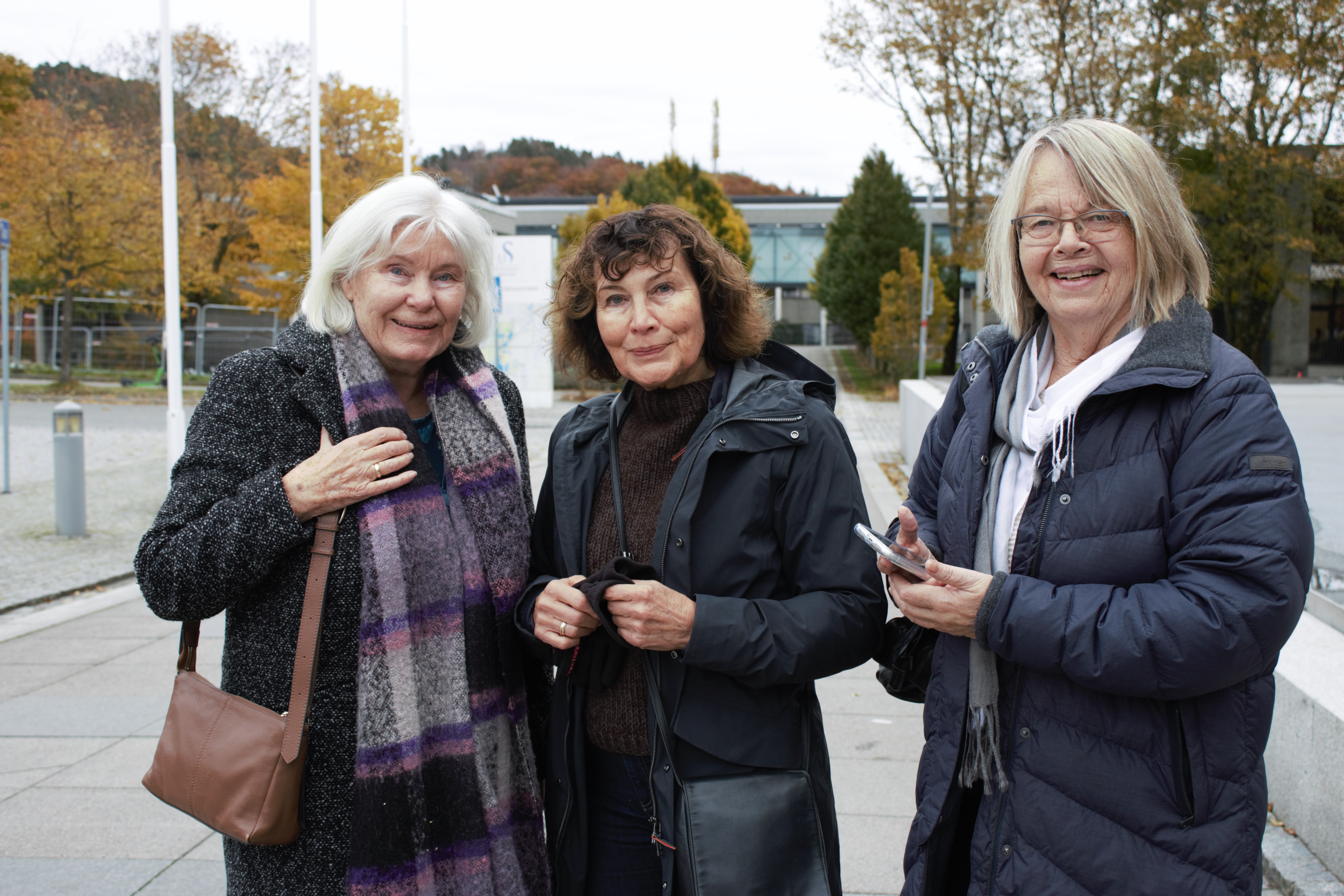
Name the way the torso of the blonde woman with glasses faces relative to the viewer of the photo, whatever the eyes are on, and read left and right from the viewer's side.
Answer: facing the viewer and to the left of the viewer

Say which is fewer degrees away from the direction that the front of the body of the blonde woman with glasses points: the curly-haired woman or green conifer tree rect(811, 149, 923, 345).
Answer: the curly-haired woman

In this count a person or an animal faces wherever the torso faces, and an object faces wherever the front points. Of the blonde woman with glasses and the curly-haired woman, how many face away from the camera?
0

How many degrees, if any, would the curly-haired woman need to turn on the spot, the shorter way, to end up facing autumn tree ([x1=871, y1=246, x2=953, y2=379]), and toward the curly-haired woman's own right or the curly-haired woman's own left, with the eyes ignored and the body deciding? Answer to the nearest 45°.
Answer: approximately 135° to the curly-haired woman's own right

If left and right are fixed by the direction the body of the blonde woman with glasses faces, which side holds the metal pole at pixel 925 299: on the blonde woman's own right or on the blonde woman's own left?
on the blonde woman's own right
